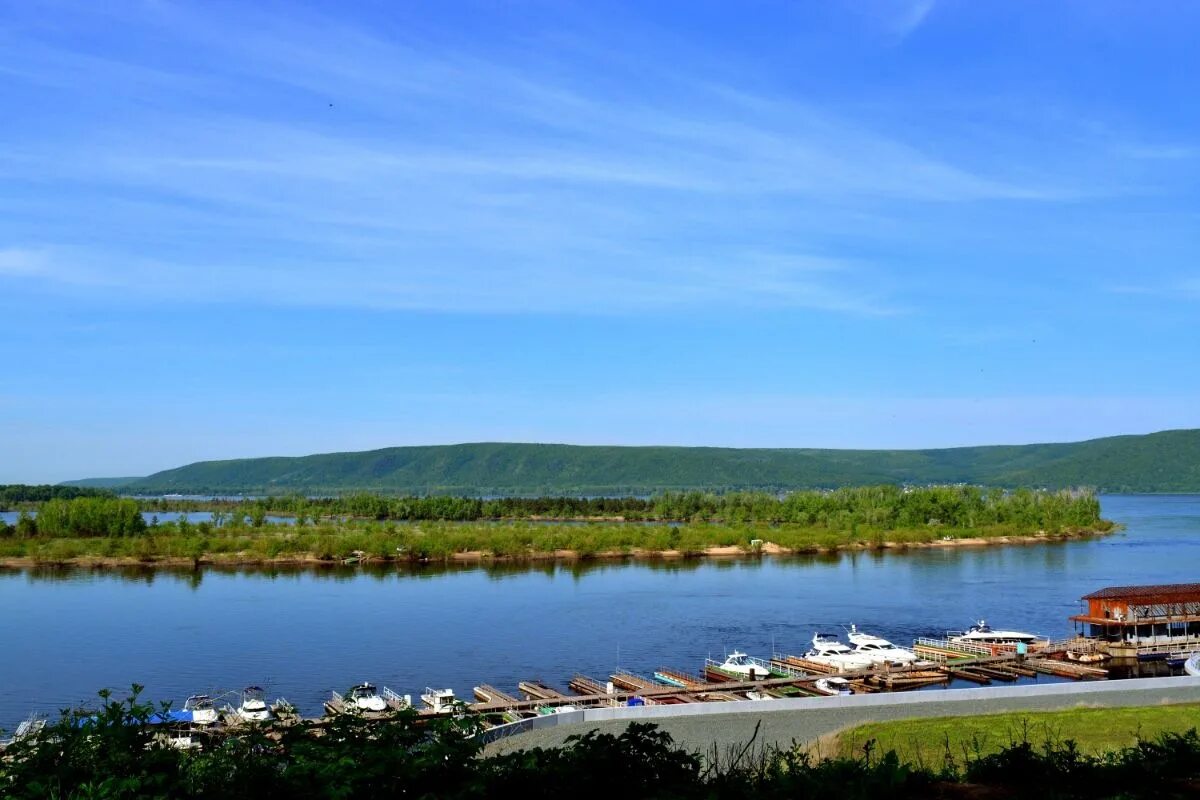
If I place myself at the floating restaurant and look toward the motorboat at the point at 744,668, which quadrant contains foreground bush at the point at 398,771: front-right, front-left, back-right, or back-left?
front-left

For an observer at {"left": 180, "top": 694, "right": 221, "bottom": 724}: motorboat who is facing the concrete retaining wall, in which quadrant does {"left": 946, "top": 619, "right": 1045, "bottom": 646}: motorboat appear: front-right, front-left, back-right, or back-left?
front-left

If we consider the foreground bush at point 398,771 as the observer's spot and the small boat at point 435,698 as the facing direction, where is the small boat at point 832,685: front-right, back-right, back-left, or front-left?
front-right

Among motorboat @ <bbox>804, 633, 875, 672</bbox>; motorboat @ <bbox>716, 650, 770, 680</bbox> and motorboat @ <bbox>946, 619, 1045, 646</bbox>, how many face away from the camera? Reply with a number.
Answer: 0

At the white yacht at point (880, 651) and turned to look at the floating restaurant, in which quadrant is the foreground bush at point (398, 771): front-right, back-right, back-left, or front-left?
back-right

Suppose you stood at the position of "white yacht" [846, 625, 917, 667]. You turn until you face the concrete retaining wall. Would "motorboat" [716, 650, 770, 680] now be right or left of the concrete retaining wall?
right
